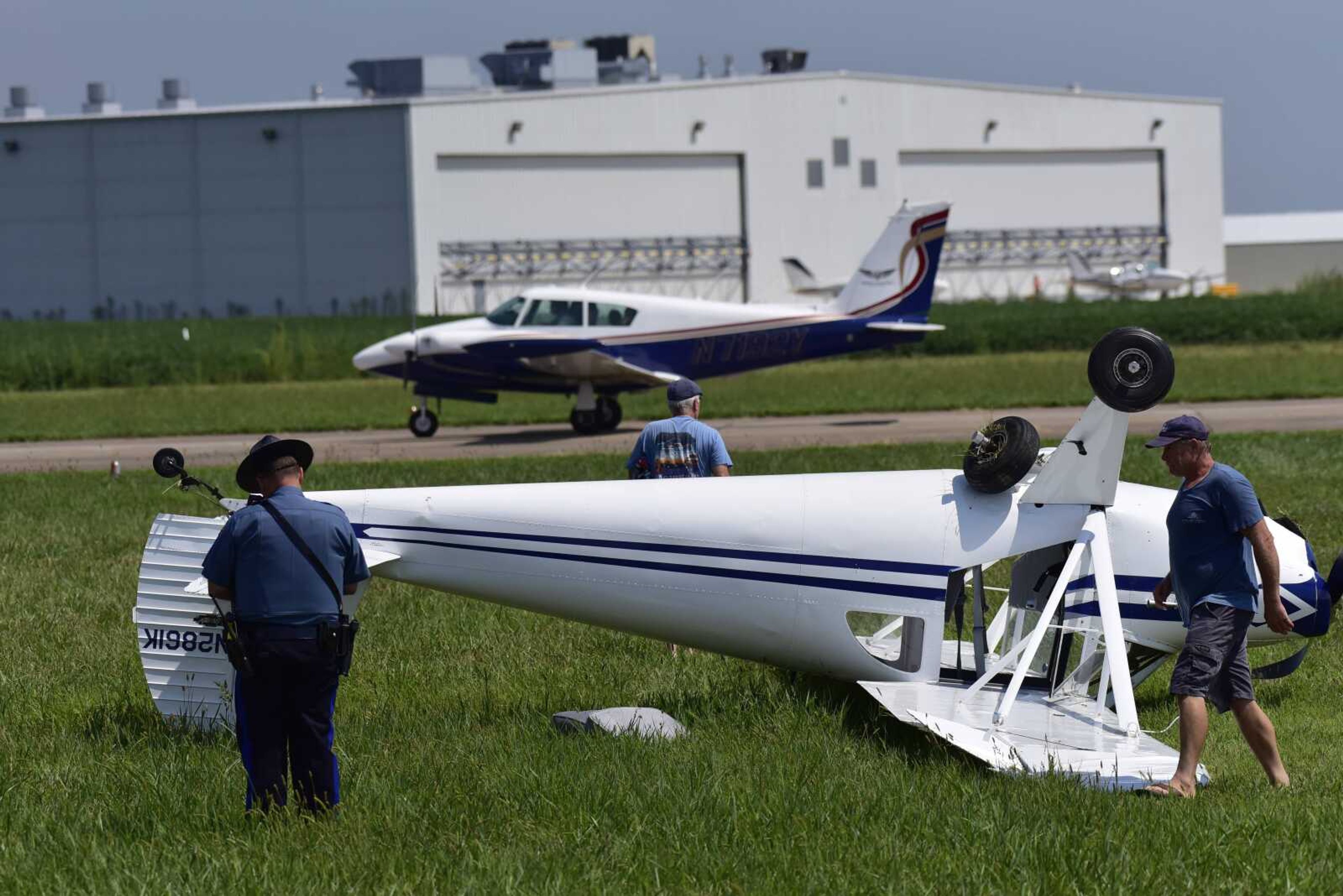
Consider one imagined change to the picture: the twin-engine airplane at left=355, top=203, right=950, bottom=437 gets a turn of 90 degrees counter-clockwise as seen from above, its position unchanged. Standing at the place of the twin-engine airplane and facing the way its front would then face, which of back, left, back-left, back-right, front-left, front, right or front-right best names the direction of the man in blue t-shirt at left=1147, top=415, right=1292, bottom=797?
front

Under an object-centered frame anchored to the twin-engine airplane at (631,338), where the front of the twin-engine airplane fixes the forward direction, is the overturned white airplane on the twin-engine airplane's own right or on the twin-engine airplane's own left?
on the twin-engine airplane's own left

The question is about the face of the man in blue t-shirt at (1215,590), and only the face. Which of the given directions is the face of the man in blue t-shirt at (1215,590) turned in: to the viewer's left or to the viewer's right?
to the viewer's left

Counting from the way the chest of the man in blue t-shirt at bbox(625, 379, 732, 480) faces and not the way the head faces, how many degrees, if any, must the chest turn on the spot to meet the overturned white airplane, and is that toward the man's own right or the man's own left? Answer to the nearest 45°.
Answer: approximately 180°

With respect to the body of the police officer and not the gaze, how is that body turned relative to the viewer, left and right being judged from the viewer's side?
facing away from the viewer

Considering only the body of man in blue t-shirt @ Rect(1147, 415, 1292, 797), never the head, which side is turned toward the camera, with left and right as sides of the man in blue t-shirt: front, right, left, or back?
left

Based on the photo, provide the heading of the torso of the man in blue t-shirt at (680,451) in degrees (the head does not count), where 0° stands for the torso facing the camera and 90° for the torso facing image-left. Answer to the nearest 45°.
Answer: approximately 180°

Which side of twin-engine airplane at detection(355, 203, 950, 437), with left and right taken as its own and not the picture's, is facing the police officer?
left

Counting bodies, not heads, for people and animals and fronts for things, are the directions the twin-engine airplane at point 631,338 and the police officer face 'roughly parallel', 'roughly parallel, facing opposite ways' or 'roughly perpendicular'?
roughly perpendicular

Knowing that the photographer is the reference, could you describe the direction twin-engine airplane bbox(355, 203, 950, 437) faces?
facing to the left of the viewer
